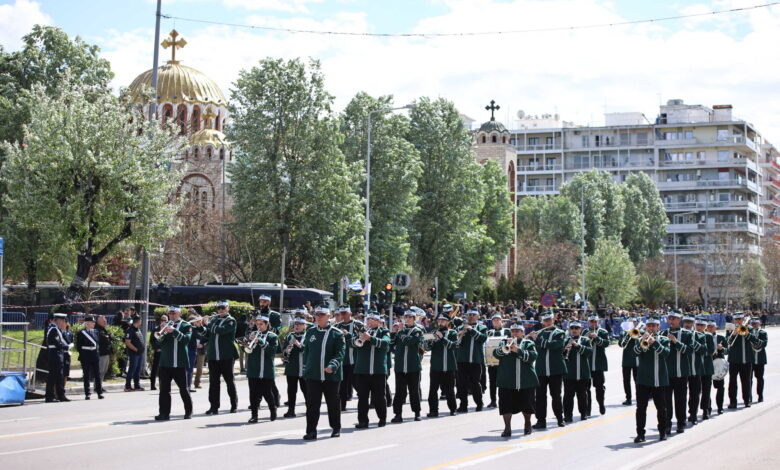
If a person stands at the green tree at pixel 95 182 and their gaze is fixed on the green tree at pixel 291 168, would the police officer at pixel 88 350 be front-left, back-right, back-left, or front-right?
back-right

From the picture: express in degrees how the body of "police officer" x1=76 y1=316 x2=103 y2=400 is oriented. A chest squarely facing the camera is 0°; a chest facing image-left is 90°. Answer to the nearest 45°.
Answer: approximately 315°

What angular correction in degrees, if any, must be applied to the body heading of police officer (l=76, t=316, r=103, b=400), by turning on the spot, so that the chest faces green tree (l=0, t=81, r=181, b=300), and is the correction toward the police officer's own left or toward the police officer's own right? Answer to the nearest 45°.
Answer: approximately 135° to the police officer's own left

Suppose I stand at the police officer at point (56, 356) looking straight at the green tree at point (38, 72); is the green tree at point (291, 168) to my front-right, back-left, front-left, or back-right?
front-right

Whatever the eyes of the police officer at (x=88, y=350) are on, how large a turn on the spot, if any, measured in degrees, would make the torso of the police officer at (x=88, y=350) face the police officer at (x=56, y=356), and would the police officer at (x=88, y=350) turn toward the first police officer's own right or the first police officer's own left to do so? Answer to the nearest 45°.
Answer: approximately 90° to the first police officer's own right

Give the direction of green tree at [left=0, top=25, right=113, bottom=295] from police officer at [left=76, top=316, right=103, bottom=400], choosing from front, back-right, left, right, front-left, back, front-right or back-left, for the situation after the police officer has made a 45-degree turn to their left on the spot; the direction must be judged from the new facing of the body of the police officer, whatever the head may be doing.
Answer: left
